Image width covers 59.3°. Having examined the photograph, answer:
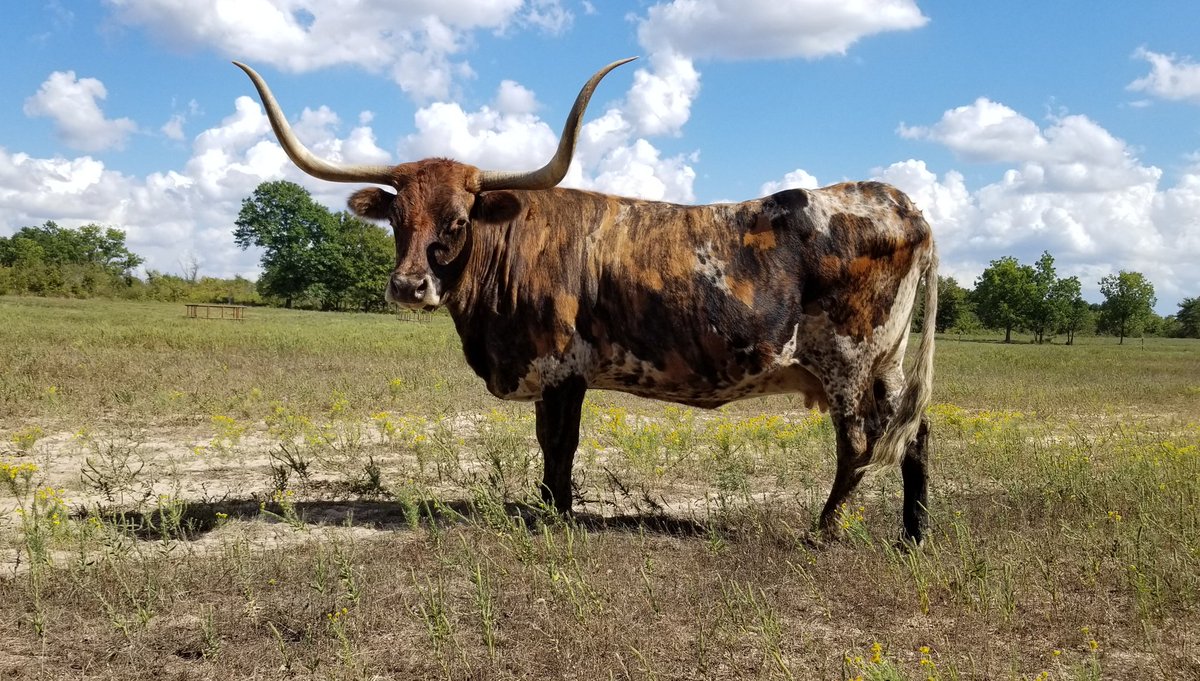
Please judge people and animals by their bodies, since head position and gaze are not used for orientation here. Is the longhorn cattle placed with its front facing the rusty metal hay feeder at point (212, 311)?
no

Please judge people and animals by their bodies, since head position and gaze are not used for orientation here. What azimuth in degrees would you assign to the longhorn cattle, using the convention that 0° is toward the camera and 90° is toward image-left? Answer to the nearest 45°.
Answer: approximately 90°
